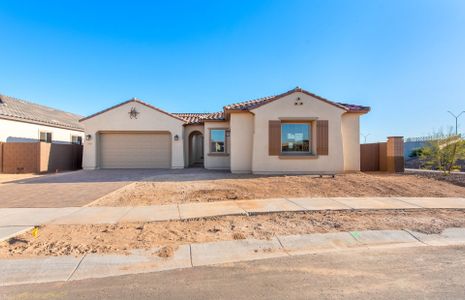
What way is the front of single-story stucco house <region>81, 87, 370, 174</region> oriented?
toward the camera

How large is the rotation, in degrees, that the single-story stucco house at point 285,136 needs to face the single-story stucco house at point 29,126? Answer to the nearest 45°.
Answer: approximately 90° to its right

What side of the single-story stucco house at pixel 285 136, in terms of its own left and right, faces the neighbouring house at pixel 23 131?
right

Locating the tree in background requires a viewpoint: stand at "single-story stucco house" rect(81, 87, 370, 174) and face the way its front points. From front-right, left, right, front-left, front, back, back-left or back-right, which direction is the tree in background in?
left
